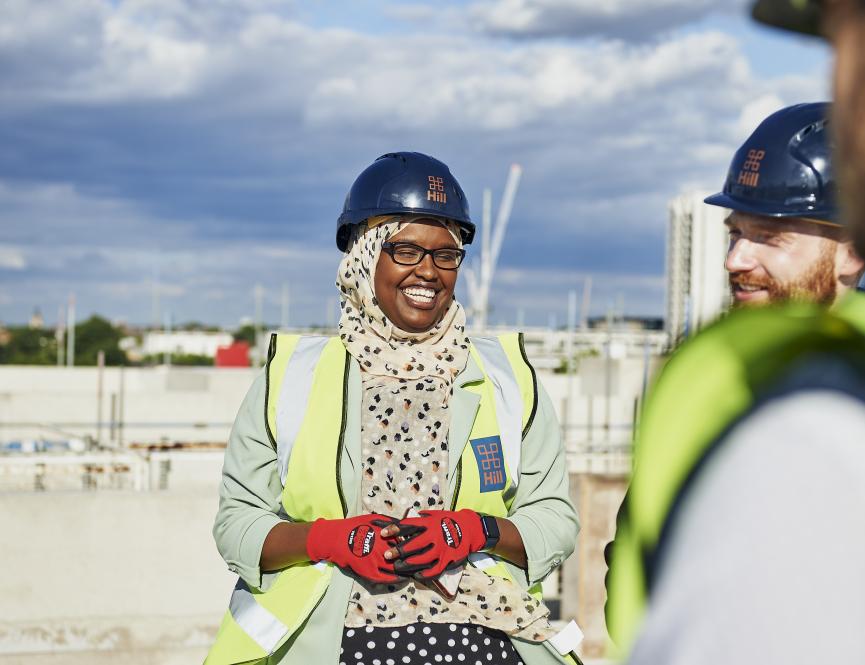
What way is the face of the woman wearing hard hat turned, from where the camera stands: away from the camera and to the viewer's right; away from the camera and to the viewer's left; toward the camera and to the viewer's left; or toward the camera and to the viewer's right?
toward the camera and to the viewer's right

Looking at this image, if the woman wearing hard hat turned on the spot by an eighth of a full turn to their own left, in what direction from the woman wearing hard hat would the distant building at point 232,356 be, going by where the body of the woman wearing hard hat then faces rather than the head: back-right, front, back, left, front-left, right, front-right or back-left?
back-left

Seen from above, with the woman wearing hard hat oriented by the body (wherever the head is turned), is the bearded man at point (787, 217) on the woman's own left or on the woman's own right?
on the woman's own left

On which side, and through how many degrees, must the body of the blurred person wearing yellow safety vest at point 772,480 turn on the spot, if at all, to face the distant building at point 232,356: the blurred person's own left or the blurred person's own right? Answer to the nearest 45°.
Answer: approximately 45° to the blurred person's own right

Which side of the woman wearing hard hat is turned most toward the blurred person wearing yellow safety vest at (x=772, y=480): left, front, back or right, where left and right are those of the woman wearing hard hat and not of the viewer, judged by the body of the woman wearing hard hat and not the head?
front

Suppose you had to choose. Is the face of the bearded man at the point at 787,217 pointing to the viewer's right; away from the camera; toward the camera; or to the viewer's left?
to the viewer's left

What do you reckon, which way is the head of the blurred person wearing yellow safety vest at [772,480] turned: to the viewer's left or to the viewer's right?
to the viewer's left

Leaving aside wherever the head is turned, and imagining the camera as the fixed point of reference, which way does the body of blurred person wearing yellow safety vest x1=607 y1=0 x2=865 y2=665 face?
to the viewer's left

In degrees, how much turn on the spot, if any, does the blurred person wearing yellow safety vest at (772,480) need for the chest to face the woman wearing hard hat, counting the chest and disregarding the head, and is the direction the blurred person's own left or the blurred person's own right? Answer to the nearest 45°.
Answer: approximately 45° to the blurred person's own right

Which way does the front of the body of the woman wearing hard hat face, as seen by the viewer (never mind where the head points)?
toward the camera
